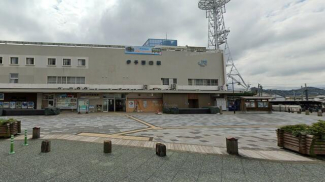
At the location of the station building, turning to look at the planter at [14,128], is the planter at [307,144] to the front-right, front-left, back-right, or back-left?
front-left

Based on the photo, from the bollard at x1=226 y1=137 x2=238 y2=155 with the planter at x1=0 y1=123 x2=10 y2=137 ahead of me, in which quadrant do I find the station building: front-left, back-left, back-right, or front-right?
front-right

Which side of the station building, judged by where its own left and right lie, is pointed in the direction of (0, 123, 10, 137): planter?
front

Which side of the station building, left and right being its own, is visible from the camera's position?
front

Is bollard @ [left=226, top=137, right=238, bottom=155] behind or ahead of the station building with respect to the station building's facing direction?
ahead

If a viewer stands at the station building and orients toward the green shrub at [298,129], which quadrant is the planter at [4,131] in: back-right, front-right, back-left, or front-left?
front-right

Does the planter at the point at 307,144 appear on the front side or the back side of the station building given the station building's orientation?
on the front side

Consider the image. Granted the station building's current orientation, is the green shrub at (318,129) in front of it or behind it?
in front

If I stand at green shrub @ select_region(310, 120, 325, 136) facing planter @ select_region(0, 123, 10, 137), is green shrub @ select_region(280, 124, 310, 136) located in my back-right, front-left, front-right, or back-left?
front-right
